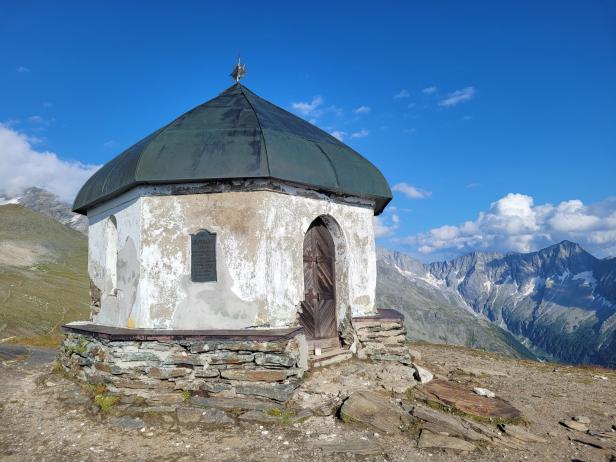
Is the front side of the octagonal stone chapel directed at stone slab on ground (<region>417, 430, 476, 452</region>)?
yes

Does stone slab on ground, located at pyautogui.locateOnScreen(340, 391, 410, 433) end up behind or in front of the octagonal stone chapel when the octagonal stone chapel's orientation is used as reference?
in front

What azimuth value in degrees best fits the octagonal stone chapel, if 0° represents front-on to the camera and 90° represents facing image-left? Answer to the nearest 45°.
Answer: approximately 315°

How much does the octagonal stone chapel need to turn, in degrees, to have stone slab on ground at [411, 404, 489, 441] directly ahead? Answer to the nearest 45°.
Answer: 0° — it already faces it

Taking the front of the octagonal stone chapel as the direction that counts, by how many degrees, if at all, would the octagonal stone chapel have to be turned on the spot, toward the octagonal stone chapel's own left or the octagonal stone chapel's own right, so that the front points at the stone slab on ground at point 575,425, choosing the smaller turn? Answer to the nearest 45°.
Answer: approximately 45° to the octagonal stone chapel's own left

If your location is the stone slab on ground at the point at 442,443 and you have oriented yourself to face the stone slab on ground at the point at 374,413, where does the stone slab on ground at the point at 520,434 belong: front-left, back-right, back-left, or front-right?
back-right

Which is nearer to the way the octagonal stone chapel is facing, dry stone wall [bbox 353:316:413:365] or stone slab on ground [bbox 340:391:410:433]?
the stone slab on ground
